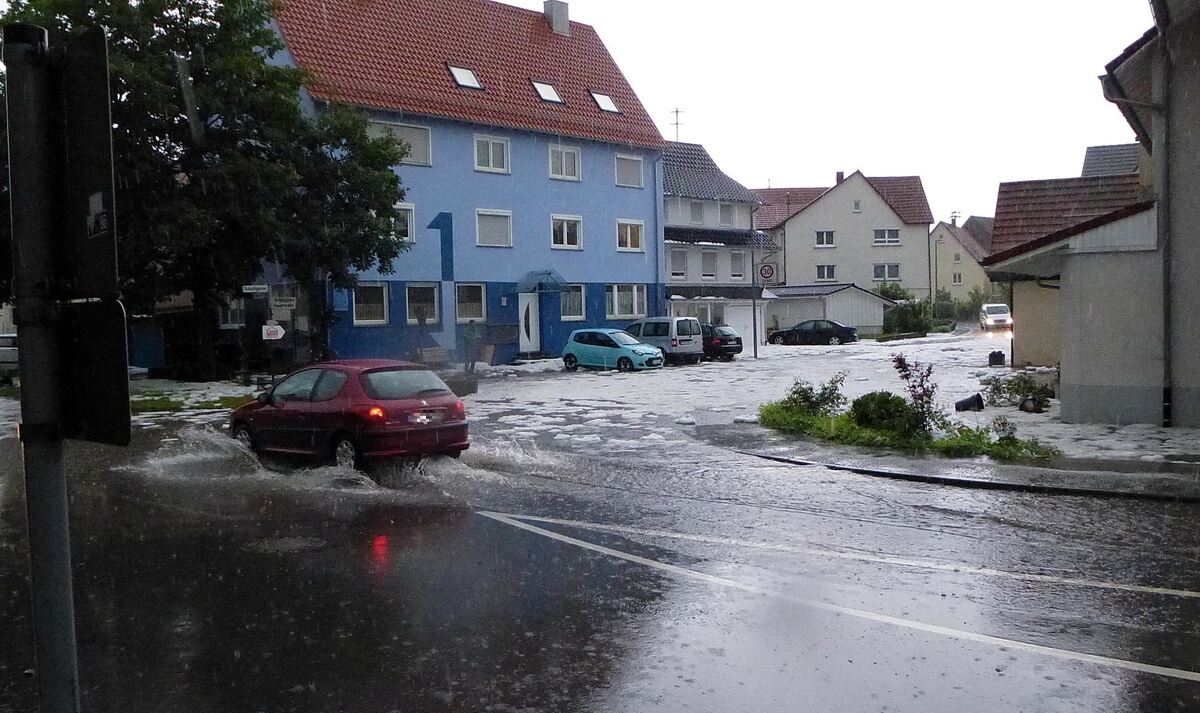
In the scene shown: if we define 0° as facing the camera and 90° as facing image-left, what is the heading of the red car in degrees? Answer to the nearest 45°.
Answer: approximately 135°

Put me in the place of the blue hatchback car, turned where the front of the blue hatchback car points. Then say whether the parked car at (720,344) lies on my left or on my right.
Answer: on my left

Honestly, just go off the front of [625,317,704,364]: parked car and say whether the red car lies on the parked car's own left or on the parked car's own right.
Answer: on the parked car's own left

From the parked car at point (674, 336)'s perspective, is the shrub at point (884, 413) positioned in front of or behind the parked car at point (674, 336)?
behind

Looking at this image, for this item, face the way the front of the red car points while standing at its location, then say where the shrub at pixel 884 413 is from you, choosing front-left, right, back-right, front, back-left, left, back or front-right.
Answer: back-right
